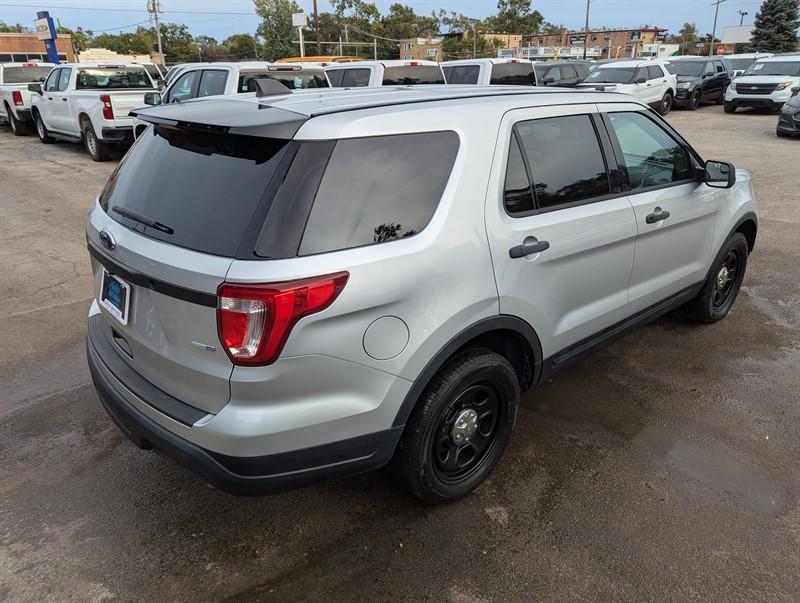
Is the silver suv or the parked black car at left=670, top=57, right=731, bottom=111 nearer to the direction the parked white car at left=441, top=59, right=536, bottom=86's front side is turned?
the parked black car

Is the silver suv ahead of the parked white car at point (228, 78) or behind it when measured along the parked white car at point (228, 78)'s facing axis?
behind

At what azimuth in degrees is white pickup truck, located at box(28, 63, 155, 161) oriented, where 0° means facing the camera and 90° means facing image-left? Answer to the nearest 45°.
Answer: approximately 135°

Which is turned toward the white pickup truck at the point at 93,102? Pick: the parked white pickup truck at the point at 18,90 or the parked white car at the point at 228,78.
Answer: the parked white car at the point at 228,78

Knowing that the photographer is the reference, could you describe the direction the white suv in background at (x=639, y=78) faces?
facing the viewer and to the left of the viewer

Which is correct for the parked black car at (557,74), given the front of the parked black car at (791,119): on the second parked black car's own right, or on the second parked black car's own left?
on the second parked black car's own right

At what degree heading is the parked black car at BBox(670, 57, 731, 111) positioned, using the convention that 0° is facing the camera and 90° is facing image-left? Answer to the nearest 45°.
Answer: approximately 45°

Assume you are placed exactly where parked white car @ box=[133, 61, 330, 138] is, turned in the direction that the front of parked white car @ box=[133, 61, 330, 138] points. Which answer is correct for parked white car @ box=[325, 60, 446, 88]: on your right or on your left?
on your right
